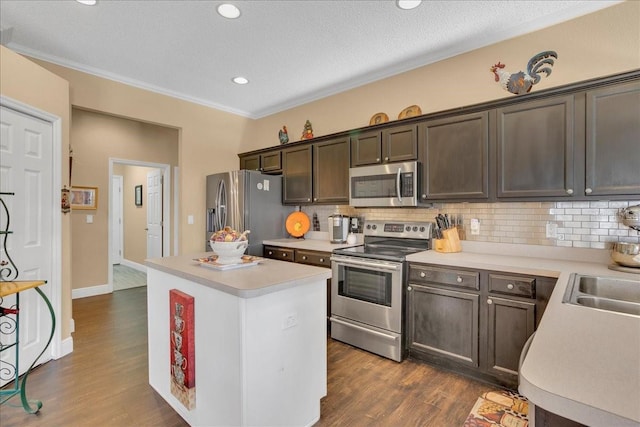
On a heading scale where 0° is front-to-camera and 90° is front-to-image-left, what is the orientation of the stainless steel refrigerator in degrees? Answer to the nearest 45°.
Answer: approximately 45°

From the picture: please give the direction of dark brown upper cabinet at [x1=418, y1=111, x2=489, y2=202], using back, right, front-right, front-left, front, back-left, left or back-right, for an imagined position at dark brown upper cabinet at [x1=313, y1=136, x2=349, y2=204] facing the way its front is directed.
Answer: left

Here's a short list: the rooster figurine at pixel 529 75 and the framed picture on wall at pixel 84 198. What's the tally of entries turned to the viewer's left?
1

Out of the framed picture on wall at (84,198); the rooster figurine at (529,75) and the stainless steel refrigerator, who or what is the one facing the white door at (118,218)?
the rooster figurine

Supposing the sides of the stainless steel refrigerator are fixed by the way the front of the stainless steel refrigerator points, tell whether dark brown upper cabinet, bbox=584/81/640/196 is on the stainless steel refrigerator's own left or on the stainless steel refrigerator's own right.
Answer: on the stainless steel refrigerator's own left

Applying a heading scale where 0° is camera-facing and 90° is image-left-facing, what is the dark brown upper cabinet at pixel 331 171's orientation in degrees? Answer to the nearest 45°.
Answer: approximately 45°

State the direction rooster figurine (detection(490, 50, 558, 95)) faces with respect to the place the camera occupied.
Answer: facing to the left of the viewer

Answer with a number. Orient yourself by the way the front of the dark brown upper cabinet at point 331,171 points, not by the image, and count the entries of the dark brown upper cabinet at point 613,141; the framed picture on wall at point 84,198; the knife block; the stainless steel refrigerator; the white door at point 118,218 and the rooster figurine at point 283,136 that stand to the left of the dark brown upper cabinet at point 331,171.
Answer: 2

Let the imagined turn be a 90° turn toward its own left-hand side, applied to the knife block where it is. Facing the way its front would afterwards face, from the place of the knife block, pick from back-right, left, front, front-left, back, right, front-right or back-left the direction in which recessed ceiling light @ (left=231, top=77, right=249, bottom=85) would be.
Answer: back-right

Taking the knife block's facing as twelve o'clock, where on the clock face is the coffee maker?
The coffee maker is roughly at 2 o'clock from the knife block.

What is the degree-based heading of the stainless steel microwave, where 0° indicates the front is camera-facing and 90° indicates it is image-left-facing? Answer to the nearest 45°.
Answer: approximately 45°

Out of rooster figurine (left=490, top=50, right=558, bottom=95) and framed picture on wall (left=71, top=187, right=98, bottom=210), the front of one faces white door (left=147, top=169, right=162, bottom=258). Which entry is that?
the rooster figurine

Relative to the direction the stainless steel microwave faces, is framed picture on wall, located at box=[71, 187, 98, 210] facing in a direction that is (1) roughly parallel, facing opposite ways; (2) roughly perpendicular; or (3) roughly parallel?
roughly perpendicular

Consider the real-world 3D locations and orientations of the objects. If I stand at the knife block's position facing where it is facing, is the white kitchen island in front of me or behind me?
in front

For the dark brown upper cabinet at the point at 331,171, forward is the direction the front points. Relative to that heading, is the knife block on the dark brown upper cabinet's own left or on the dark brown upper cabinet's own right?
on the dark brown upper cabinet's own left
